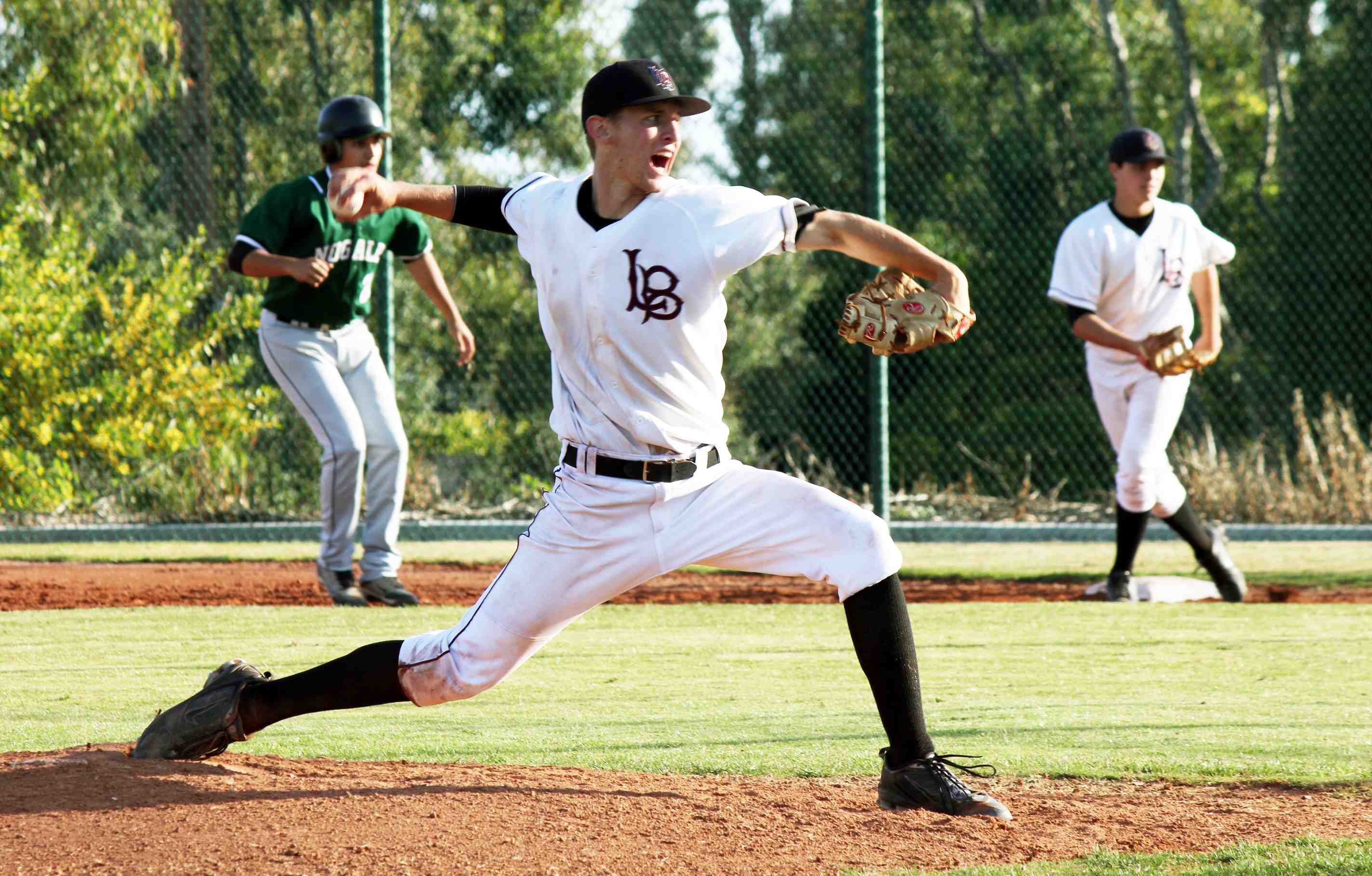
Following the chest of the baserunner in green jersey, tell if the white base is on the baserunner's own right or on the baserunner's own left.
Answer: on the baserunner's own left

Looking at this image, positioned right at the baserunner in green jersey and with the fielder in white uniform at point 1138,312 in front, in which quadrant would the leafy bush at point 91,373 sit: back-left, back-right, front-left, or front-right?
back-left

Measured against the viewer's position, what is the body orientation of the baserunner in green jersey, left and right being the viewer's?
facing the viewer and to the right of the viewer

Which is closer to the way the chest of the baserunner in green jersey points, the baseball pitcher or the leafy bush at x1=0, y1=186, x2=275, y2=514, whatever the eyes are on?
the baseball pitcher

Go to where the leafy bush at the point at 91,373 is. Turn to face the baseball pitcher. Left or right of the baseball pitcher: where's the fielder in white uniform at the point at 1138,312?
left

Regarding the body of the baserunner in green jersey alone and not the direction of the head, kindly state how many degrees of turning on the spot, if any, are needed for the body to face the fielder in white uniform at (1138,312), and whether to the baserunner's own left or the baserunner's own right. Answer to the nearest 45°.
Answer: approximately 45° to the baserunner's own left

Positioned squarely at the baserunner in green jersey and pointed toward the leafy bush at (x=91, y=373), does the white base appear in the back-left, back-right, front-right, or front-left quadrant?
back-right
